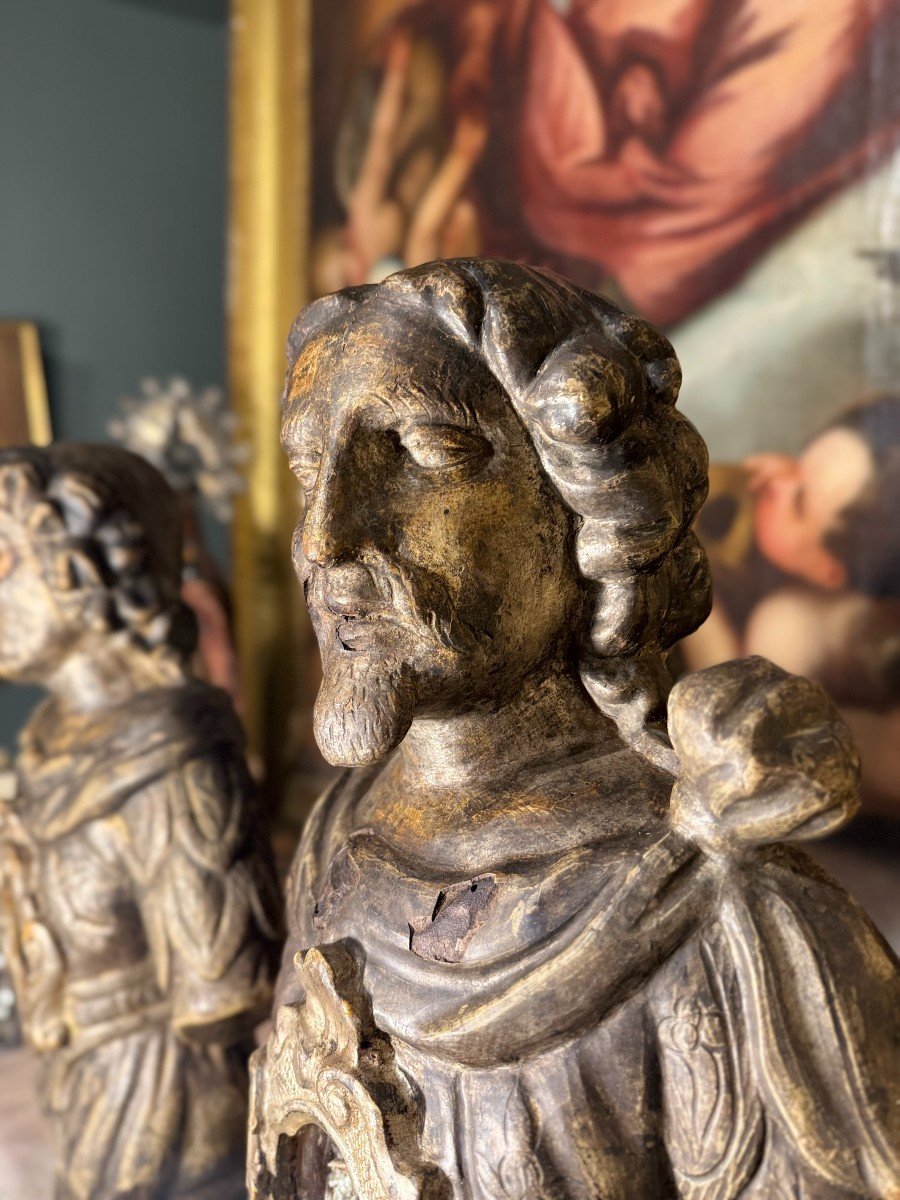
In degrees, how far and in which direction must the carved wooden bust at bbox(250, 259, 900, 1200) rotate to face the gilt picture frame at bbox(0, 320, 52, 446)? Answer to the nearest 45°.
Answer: approximately 90° to its right

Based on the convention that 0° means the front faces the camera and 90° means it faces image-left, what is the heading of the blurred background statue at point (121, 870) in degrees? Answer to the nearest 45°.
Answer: approximately 45°

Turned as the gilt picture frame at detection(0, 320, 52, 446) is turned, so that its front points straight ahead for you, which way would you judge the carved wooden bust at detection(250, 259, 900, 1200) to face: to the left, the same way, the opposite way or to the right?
to the right

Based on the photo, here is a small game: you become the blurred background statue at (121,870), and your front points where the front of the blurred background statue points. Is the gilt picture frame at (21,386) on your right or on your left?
on your right

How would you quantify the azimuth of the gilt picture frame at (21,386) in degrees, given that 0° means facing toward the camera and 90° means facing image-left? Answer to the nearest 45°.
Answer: approximately 0°

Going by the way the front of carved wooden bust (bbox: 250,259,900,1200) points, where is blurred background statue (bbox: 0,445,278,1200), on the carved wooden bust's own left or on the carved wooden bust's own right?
on the carved wooden bust's own right

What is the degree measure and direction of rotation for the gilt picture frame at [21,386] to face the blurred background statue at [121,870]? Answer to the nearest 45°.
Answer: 0° — it already faces it
